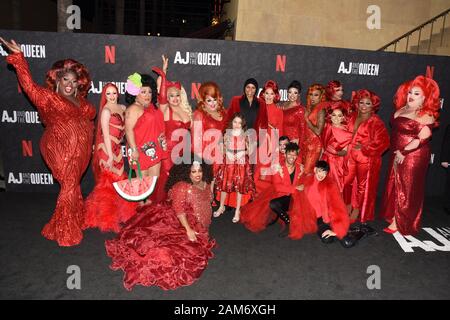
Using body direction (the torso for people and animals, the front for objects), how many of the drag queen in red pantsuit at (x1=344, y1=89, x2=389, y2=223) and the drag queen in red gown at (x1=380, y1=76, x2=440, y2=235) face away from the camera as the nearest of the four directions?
0

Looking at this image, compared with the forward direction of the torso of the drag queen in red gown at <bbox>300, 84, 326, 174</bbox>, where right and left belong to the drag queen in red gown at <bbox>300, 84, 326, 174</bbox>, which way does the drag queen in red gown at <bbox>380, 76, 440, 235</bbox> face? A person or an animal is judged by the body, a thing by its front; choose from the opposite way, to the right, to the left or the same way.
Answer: the same way

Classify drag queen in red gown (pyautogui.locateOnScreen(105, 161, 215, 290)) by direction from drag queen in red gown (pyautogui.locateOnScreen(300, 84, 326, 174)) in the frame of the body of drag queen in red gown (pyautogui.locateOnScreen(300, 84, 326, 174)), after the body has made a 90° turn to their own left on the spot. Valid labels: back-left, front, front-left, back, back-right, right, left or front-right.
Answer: right

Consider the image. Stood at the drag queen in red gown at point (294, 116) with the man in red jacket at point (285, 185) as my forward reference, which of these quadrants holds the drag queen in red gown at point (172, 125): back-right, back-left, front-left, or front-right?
front-right

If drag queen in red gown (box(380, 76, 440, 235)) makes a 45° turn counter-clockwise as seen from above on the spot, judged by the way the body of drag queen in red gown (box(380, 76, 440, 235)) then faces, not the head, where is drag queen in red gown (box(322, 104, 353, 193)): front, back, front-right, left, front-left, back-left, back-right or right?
right

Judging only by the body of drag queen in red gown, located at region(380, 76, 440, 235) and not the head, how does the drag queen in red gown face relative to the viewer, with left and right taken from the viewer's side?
facing the viewer and to the left of the viewer

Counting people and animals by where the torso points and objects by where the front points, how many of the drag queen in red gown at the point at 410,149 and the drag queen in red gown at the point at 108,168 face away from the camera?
0

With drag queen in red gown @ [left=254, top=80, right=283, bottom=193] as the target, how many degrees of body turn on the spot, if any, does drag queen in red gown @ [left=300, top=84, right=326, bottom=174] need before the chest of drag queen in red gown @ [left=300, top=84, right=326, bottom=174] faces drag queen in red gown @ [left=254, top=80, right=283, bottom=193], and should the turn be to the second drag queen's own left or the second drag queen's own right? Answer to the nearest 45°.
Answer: approximately 45° to the second drag queen's own right

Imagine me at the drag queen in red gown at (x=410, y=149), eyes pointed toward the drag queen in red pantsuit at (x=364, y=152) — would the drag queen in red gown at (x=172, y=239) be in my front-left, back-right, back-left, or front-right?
front-left

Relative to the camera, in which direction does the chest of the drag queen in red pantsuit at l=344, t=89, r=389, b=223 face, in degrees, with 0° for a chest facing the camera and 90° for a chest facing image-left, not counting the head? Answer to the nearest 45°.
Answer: approximately 45°

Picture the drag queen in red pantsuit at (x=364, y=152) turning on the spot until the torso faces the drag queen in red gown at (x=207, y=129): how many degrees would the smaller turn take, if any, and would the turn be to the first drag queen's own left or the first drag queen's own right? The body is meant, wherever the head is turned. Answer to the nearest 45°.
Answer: approximately 45° to the first drag queen's own right

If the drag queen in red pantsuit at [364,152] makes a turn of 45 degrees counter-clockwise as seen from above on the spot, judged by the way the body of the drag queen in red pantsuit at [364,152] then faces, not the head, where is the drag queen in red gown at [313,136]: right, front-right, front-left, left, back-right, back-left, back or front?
right

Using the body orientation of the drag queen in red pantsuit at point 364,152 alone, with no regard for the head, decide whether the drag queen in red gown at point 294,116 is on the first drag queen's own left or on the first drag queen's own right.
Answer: on the first drag queen's own right

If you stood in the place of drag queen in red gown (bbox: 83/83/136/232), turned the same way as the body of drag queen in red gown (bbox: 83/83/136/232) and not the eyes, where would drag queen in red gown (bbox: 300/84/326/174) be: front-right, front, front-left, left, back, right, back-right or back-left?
front-left
